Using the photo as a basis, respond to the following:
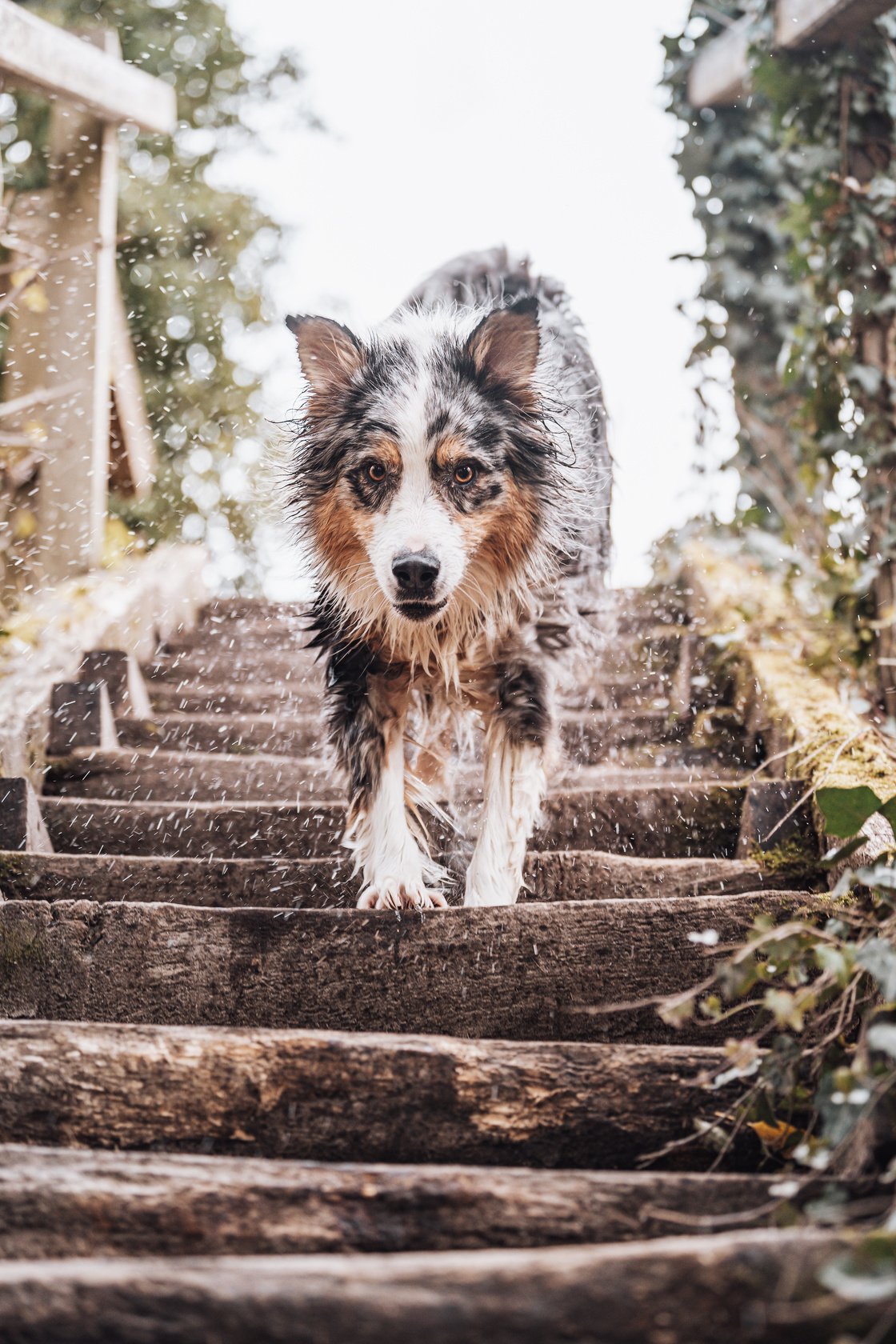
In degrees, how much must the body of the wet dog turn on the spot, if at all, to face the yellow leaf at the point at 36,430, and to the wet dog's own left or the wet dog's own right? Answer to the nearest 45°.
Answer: approximately 135° to the wet dog's own right

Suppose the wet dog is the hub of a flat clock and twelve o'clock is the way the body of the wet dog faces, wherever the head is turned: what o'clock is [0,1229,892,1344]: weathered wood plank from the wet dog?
The weathered wood plank is roughly at 12 o'clock from the wet dog.

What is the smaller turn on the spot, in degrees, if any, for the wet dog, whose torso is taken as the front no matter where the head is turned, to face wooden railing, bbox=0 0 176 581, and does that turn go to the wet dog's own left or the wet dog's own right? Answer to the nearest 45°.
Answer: approximately 135° to the wet dog's own right

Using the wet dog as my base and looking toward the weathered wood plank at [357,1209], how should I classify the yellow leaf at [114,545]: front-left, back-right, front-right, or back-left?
back-right

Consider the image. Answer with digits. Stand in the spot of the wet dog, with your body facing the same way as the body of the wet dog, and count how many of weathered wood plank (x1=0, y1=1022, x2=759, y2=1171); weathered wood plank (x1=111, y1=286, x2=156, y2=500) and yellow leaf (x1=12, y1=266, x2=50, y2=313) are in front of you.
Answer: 1

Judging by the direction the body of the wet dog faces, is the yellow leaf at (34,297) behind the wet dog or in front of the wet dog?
behind

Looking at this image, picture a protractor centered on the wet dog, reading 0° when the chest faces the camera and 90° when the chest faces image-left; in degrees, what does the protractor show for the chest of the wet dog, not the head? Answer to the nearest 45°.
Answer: approximately 0°

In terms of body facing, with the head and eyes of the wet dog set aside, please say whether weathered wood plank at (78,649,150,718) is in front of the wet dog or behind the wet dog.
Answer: behind

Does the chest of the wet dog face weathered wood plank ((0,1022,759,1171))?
yes

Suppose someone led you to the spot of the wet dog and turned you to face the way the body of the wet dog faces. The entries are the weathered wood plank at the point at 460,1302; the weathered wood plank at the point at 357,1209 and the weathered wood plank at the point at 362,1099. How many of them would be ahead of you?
3

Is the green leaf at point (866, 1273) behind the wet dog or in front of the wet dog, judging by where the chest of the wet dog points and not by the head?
in front

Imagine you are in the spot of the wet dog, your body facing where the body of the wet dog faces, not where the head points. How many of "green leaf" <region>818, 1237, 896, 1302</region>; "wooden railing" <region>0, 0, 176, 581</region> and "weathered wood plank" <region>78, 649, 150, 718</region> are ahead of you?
1

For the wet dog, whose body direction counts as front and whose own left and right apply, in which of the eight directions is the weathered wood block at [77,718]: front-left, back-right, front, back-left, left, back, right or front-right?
back-right
